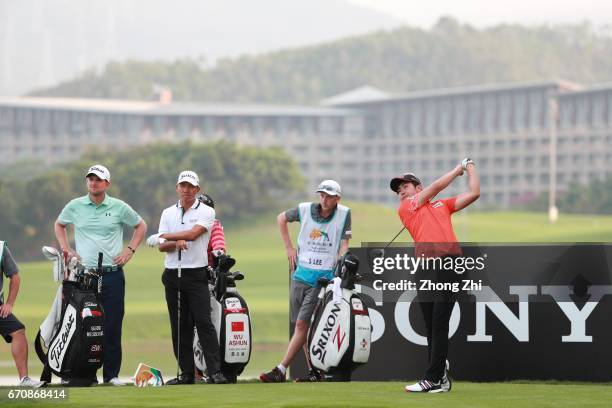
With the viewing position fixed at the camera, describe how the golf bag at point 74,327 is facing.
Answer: facing the viewer and to the right of the viewer

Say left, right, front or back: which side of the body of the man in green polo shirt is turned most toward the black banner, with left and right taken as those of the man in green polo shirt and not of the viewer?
left

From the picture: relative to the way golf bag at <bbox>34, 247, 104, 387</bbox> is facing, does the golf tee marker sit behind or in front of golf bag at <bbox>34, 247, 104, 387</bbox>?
in front

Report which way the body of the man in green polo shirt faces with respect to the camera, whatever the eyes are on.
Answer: toward the camera

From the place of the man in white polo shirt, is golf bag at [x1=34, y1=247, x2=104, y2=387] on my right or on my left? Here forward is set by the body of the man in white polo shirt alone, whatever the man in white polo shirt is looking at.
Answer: on my right

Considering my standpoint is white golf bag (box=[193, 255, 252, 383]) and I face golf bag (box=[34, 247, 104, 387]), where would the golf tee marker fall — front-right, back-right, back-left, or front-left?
front-left

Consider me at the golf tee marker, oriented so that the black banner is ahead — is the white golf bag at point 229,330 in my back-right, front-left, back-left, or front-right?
front-left

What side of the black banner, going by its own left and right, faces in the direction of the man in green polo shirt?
right

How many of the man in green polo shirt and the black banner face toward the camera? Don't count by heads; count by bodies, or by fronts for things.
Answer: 2

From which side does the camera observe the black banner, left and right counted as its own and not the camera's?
front

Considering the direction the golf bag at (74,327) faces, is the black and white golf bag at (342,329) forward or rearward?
forward

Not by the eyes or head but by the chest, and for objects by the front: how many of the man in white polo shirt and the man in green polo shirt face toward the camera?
2
